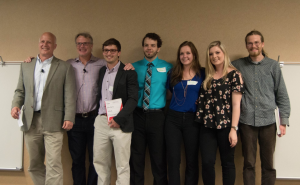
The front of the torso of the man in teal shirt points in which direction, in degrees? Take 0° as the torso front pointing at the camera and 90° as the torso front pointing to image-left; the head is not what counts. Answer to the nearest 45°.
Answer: approximately 0°

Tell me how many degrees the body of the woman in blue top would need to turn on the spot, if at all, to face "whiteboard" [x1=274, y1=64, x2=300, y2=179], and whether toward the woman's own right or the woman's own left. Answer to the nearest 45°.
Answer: approximately 135° to the woman's own left

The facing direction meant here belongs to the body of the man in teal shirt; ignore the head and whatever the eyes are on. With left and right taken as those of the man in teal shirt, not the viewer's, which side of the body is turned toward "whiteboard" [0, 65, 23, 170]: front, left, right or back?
right

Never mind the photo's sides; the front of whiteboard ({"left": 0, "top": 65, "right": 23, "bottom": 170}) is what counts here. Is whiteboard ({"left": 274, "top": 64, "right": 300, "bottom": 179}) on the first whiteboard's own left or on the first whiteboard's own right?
on the first whiteboard's own left

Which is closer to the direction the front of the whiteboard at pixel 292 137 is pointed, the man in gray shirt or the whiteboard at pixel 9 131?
the man in gray shirt

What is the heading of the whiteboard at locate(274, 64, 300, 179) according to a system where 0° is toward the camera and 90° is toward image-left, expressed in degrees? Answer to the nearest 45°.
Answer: approximately 0°

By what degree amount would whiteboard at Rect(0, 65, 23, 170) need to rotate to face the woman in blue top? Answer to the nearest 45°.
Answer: approximately 45° to its left

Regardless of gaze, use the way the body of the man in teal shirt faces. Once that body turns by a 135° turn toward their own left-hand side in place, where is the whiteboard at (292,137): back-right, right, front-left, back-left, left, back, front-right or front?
front-right
